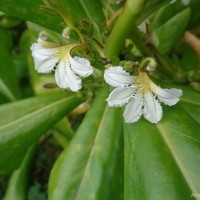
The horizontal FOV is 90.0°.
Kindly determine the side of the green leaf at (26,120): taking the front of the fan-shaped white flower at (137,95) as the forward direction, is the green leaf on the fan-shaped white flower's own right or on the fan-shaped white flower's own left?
on the fan-shaped white flower's own right

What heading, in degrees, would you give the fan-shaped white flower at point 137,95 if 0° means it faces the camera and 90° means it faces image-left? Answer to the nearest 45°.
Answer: approximately 0°
